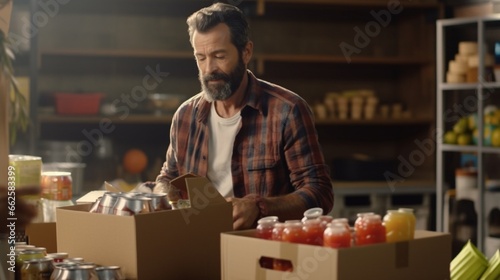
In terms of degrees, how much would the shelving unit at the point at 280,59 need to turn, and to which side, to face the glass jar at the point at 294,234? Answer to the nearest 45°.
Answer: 0° — it already faces it

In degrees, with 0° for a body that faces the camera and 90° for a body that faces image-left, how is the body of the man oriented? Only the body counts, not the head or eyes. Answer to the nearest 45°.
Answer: approximately 45°

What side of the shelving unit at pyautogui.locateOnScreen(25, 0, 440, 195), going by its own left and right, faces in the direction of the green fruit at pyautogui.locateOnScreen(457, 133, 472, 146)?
left

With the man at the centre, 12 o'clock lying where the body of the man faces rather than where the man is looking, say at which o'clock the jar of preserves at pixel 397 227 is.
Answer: The jar of preserves is roughly at 10 o'clock from the man.

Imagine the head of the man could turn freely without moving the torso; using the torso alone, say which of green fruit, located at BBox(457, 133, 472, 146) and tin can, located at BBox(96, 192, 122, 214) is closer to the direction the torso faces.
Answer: the tin can

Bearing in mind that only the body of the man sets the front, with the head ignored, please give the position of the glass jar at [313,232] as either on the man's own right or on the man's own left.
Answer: on the man's own left

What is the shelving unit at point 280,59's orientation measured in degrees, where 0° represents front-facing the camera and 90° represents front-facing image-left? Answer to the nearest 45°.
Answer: approximately 0°

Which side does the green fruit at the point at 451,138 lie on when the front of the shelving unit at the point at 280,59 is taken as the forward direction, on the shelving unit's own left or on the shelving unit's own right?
on the shelving unit's own left

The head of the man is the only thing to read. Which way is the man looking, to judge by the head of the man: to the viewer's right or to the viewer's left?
to the viewer's left

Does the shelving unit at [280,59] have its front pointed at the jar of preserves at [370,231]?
yes
